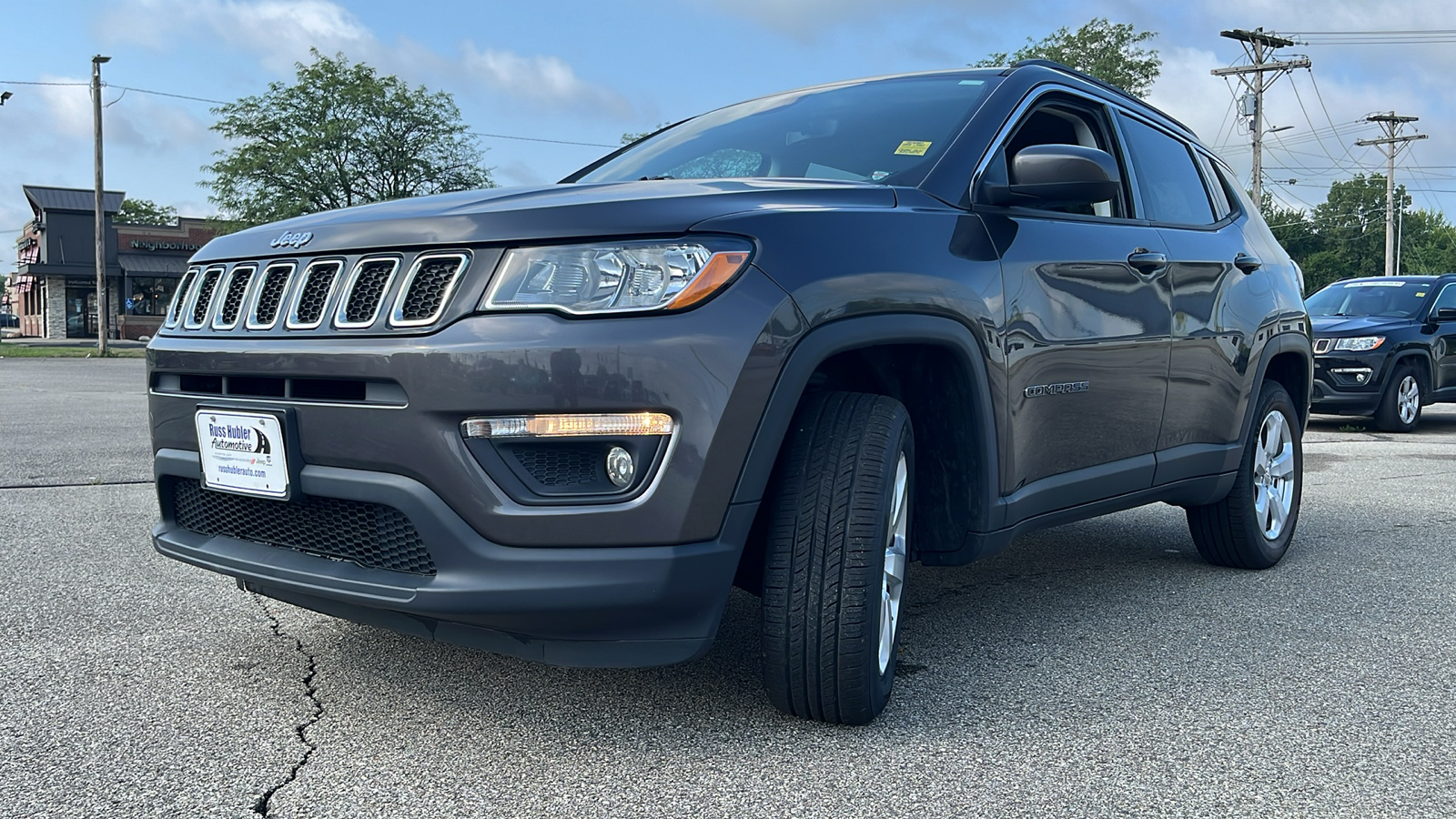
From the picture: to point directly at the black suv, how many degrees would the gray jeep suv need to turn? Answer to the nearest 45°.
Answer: approximately 180°

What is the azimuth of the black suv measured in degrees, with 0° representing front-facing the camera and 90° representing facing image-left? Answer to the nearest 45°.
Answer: approximately 45°

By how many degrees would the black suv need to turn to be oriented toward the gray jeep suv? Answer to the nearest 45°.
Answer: approximately 45° to its left

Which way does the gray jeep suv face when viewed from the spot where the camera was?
facing the viewer and to the left of the viewer

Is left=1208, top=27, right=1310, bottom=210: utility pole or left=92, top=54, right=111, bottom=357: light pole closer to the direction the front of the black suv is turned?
the light pole

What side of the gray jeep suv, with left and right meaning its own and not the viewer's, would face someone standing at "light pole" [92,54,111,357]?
right

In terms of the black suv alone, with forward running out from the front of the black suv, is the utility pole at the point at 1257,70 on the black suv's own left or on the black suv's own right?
on the black suv's own right

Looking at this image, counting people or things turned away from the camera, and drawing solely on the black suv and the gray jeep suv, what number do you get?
0

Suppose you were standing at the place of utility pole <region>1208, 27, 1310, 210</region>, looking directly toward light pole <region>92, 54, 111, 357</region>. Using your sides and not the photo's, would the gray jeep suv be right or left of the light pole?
left

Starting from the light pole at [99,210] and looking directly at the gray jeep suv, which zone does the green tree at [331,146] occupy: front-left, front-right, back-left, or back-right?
back-left

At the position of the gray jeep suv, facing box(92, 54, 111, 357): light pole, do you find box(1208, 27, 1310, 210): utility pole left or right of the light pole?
right
